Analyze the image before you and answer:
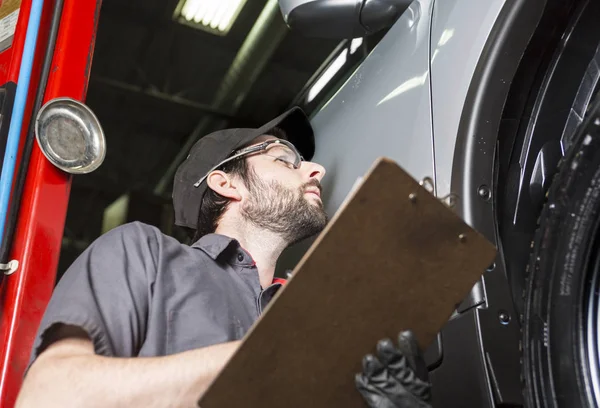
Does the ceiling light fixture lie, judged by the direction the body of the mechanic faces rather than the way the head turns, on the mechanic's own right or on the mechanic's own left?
on the mechanic's own left

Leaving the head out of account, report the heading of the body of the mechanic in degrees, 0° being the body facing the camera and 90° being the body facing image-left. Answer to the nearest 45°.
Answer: approximately 270°

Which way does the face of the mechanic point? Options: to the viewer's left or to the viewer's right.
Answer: to the viewer's right
